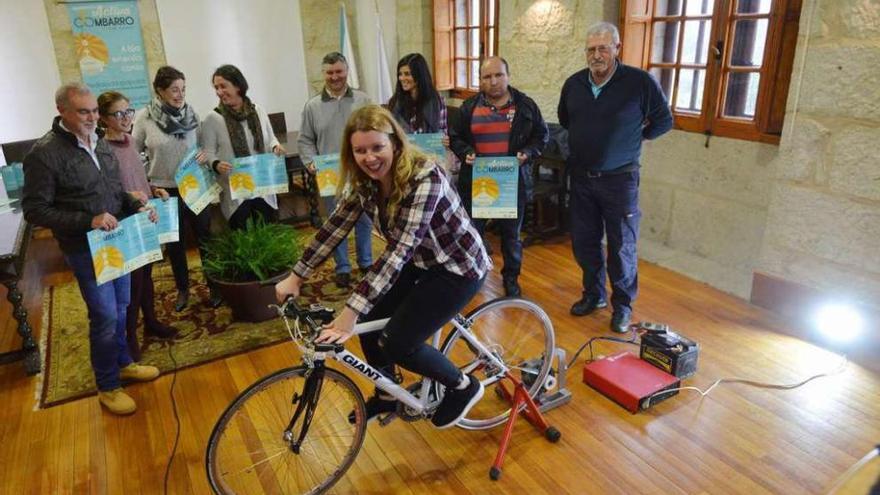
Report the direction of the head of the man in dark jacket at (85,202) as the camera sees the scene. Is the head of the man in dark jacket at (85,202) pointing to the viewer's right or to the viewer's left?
to the viewer's right

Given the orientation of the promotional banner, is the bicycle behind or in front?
in front

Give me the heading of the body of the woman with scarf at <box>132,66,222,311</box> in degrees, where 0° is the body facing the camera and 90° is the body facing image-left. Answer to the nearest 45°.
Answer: approximately 315°

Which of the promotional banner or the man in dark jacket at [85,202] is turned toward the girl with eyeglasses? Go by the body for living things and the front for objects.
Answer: the promotional banner

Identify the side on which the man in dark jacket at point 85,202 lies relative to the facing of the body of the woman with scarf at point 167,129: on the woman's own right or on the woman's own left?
on the woman's own right

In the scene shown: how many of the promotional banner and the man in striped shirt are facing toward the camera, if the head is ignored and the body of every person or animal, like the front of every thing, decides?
2

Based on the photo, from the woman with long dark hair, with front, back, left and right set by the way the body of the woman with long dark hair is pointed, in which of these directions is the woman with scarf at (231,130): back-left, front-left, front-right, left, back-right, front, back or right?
front-right

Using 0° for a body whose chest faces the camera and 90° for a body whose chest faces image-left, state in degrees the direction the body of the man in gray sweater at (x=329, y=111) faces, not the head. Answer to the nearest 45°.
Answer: approximately 0°

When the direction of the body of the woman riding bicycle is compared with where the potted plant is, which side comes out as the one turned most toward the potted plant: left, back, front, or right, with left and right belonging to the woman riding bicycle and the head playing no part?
right

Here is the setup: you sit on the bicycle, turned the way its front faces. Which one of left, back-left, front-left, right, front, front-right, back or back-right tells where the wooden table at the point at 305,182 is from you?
back-right

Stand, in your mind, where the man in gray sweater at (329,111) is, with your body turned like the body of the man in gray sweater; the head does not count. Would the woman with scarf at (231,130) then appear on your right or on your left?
on your right

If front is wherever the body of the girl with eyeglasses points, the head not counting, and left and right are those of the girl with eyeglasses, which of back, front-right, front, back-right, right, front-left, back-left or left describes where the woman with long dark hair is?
front-left
